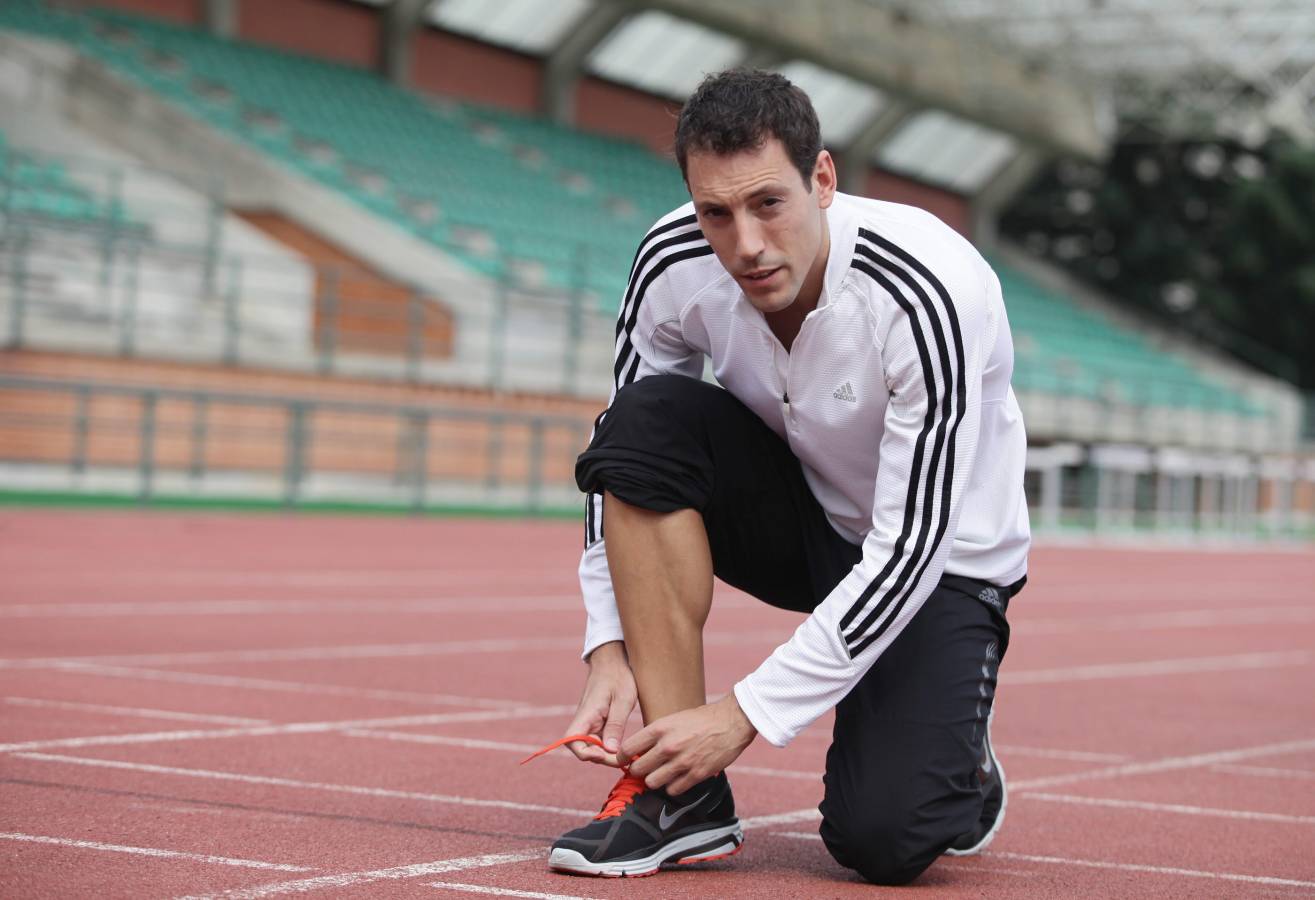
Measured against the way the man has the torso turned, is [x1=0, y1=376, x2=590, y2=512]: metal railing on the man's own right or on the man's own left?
on the man's own right

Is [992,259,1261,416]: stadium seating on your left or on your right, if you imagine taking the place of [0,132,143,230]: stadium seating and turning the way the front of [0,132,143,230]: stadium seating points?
on your left

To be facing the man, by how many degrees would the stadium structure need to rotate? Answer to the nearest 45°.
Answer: approximately 45° to its right

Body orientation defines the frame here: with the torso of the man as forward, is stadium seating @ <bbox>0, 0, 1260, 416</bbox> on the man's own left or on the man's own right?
on the man's own right

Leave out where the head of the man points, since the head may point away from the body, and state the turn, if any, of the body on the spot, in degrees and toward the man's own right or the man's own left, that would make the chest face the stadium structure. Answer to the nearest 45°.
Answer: approximately 135° to the man's own right

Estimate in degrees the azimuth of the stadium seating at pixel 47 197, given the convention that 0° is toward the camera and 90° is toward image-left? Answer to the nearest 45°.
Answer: approximately 315°

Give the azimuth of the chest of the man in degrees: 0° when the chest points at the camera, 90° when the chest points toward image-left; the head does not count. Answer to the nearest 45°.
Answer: approximately 45°

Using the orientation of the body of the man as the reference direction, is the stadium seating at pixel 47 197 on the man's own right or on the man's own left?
on the man's own right
